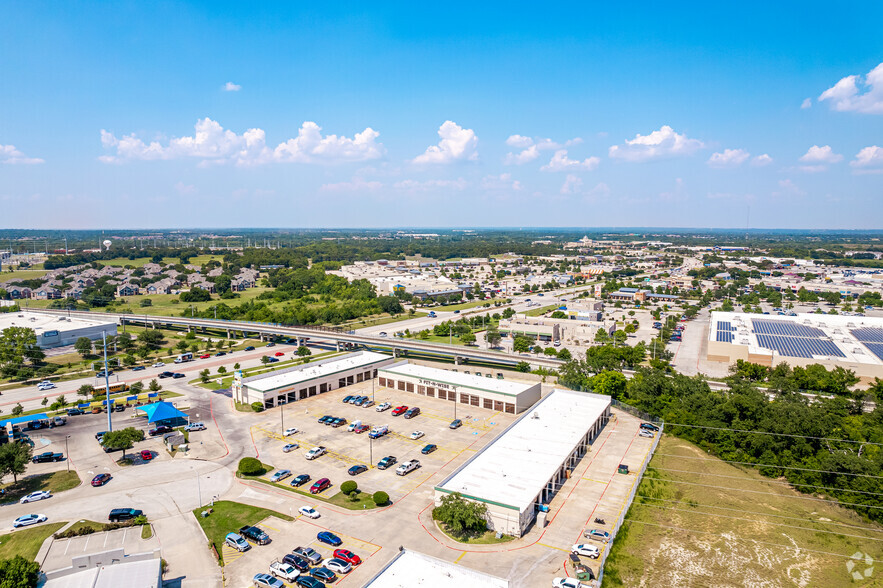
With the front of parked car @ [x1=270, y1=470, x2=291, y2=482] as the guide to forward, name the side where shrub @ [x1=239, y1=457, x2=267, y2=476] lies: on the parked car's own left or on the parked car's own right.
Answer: on the parked car's own right

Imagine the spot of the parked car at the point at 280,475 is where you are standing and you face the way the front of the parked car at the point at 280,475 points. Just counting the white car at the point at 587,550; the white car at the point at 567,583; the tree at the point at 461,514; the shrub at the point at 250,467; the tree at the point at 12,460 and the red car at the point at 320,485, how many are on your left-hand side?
4

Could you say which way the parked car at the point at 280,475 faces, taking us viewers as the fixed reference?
facing the viewer and to the left of the viewer

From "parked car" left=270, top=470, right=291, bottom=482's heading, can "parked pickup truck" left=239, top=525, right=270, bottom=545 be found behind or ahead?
ahead

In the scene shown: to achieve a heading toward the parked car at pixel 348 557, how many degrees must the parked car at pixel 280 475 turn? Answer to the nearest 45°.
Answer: approximately 45° to its left

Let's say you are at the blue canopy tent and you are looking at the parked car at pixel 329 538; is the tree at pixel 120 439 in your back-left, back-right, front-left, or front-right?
front-right

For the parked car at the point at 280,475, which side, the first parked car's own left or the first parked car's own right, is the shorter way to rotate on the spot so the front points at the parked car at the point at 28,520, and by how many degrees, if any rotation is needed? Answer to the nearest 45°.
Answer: approximately 45° to the first parked car's own right

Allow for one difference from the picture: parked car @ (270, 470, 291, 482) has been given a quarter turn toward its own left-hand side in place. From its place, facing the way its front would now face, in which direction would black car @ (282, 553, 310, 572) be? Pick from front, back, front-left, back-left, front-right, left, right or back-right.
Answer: front-right

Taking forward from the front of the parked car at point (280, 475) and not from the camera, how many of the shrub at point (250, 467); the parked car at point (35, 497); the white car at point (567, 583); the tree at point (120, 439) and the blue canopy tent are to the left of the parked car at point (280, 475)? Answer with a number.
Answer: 1

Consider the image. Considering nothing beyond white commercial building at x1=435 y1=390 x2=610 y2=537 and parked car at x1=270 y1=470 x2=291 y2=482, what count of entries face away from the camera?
0
